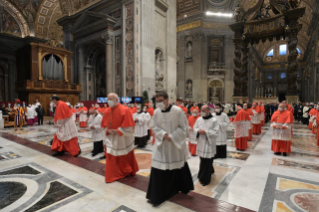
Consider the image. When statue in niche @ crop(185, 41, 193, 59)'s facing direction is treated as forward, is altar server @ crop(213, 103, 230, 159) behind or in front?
in front

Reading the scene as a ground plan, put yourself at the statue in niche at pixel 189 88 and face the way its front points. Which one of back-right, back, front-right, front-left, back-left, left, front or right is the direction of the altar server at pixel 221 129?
front

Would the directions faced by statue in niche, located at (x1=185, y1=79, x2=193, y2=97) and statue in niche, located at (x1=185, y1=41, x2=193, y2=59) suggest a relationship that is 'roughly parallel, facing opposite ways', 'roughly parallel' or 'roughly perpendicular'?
roughly parallel

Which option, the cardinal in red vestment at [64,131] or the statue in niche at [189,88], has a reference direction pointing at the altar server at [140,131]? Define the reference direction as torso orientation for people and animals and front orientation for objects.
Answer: the statue in niche

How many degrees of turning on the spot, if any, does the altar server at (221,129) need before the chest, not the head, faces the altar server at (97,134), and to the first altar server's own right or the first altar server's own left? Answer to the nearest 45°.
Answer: approximately 45° to the first altar server's own right

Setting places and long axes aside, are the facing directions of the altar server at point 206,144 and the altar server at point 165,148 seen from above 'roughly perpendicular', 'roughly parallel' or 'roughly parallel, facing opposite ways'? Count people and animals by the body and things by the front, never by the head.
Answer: roughly parallel

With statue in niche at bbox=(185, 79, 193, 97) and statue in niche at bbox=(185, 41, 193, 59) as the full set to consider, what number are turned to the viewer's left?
0

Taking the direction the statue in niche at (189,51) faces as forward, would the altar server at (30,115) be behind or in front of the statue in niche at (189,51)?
in front

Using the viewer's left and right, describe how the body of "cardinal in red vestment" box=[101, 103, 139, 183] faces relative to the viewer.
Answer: facing the viewer and to the left of the viewer

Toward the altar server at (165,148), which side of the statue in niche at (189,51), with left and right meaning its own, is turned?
front
